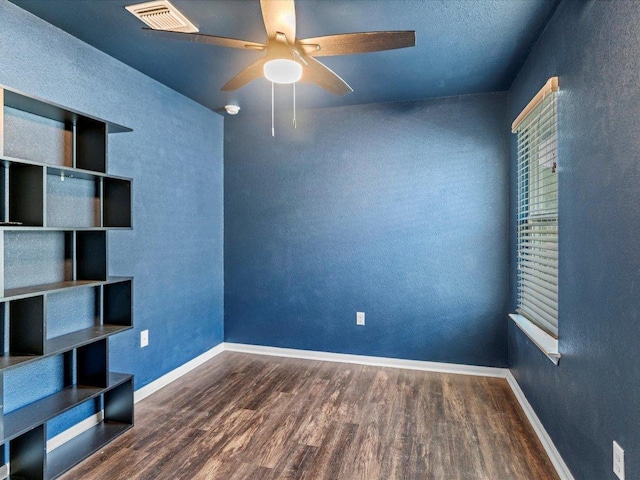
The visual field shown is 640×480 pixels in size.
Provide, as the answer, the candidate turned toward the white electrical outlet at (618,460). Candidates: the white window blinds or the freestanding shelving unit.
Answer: the freestanding shelving unit

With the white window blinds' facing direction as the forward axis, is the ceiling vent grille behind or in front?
in front

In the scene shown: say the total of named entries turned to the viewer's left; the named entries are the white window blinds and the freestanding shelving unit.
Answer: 1

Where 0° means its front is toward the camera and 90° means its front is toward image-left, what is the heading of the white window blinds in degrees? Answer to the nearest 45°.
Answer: approximately 90°

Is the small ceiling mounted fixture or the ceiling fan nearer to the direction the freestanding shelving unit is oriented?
the ceiling fan

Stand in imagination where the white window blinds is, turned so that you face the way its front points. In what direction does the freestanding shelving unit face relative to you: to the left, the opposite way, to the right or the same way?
the opposite way

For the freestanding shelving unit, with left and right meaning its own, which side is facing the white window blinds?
front

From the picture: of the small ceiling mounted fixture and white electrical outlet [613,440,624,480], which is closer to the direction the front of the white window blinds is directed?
the small ceiling mounted fixture

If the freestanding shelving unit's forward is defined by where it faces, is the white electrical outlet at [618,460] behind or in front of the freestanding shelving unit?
in front
